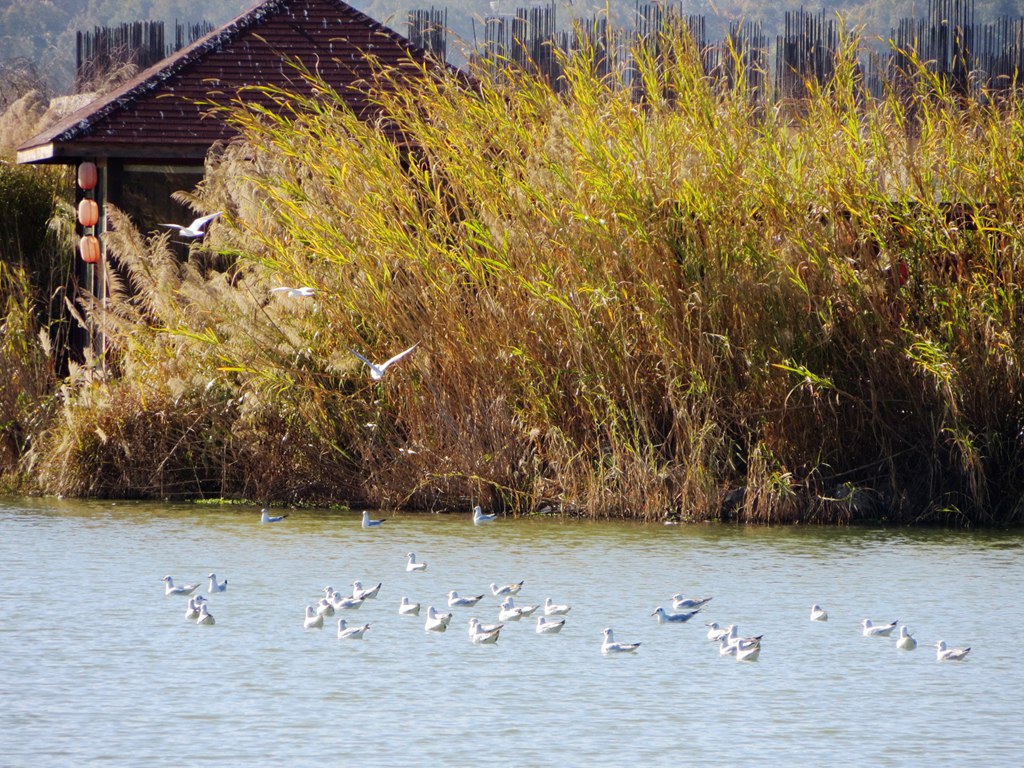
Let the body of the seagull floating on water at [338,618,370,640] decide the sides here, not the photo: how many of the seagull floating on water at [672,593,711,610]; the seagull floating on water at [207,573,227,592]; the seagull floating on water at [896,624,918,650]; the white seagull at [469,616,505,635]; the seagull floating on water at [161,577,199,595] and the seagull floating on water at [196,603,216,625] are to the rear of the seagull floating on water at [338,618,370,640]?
3

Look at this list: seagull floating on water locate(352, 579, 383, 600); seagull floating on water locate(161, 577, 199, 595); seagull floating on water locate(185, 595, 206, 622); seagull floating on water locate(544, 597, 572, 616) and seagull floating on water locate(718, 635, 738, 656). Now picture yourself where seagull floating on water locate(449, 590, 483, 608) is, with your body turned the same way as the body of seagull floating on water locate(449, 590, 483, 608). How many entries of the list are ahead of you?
3

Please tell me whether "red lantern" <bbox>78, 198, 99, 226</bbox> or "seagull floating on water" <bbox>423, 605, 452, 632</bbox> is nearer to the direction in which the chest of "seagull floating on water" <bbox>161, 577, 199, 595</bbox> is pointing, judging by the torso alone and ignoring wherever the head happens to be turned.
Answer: the red lantern

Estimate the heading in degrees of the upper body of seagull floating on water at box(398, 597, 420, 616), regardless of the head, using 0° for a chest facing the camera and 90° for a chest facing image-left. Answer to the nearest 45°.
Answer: approximately 90°

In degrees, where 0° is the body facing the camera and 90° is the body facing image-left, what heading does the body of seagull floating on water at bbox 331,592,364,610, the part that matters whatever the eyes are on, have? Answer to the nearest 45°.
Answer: approximately 90°

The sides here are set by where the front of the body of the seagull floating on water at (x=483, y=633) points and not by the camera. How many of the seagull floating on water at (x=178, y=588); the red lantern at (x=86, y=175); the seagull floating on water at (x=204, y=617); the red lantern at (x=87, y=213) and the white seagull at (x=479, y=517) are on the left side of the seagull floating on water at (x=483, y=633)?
0

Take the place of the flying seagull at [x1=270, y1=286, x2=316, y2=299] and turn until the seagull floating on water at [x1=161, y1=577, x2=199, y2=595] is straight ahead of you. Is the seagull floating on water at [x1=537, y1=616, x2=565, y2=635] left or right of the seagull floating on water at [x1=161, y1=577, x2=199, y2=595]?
left

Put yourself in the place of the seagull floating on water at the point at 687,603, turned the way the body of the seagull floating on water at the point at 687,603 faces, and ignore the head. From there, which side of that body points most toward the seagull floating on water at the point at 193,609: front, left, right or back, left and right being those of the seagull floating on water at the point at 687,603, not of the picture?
front

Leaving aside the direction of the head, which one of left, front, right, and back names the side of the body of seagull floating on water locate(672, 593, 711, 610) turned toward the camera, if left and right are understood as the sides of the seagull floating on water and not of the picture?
left

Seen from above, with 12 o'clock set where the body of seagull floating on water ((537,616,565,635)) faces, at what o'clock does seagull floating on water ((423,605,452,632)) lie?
seagull floating on water ((423,605,452,632)) is roughly at 12 o'clock from seagull floating on water ((537,616,565,635)).

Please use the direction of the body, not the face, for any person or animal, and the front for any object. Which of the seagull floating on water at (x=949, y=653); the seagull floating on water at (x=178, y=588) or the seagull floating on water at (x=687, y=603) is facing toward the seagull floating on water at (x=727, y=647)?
the seagull floating on water at (x=949, y=653)

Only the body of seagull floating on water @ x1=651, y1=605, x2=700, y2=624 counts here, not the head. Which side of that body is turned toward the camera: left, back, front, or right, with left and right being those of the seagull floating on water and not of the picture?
left

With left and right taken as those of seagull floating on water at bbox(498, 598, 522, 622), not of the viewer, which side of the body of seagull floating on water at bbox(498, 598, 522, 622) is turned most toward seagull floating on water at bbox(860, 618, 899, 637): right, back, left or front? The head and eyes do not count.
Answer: back

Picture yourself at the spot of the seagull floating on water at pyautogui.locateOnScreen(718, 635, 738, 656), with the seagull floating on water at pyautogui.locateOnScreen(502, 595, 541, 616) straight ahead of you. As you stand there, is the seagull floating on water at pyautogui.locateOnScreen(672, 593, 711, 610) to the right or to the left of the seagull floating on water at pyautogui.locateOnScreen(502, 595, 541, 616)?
right

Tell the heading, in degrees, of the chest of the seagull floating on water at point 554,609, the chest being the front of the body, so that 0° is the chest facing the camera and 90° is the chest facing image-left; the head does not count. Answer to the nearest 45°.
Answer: approximately 90°
